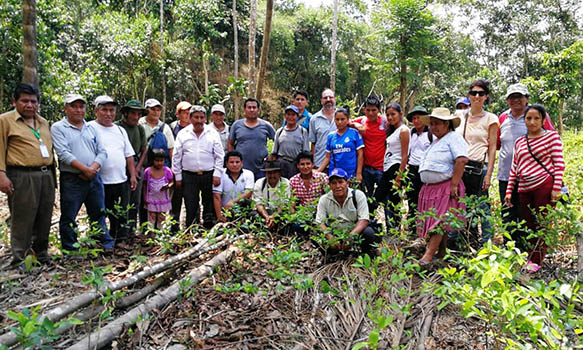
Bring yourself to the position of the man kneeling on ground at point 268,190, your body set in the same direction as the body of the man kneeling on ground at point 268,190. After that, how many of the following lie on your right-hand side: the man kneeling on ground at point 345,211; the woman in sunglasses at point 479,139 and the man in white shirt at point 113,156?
1

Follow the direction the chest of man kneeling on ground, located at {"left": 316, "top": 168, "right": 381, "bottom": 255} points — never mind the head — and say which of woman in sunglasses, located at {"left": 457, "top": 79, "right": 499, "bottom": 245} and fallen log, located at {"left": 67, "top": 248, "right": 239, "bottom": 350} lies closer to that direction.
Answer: the fallen log

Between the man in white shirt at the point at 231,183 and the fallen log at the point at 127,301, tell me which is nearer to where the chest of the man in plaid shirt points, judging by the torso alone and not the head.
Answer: the fallen log

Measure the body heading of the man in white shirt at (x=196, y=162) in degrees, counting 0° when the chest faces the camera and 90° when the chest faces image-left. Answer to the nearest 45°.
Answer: approximately 0°

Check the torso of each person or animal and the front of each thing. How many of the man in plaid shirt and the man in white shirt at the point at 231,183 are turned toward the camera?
2

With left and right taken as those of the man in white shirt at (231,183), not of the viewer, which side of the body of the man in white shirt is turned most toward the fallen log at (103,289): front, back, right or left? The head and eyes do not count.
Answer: front

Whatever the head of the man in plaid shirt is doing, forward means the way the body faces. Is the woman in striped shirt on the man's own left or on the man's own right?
on the man's own left

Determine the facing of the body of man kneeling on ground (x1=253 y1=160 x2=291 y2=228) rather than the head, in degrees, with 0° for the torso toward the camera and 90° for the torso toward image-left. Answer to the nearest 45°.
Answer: approximately 0°

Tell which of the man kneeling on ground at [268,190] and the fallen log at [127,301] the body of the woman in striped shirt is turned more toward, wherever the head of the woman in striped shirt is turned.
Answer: the fallen log
